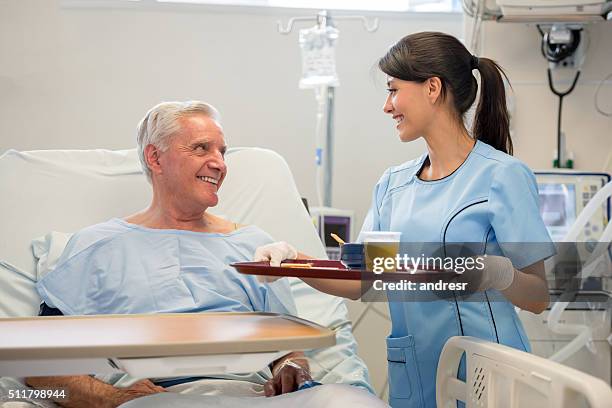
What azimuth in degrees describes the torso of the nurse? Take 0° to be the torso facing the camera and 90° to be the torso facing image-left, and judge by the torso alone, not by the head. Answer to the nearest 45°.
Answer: approximately 45°

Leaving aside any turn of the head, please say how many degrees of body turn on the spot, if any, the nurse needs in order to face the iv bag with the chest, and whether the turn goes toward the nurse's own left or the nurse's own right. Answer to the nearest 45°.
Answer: approximately 90° to the nurse's own right

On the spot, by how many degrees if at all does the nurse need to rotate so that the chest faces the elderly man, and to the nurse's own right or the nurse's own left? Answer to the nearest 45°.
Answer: approximately 45° to the nurse's own right

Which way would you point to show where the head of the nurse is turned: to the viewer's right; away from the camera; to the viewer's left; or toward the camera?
to the viewer's left

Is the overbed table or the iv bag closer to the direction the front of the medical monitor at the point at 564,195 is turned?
the overbed table

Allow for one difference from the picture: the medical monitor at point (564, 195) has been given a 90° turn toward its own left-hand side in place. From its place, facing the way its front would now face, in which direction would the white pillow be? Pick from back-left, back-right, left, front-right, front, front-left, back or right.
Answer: back-right

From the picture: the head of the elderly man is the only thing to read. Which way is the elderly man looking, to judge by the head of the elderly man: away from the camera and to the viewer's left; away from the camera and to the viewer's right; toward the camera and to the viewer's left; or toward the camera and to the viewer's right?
toward the camera and to the viewer's right

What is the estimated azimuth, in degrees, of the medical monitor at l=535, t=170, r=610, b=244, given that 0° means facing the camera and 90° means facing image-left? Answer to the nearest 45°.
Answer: approximately 0°

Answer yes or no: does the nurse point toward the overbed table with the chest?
yes

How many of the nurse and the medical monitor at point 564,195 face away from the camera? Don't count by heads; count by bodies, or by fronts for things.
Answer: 0
